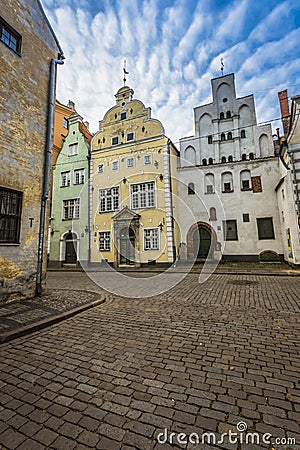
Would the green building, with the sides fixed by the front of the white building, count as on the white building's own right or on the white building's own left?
on the white building's own right

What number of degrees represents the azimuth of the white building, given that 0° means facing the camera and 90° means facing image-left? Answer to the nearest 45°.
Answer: approximately 0°
